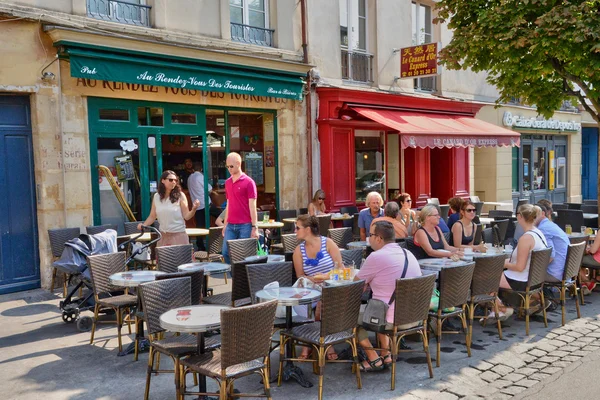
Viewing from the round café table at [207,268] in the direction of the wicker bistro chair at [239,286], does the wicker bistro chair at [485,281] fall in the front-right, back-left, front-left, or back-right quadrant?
front-left

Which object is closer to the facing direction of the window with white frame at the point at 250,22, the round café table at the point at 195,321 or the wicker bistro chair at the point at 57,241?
the round café table

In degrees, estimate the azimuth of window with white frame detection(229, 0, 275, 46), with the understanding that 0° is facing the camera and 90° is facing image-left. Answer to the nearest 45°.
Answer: approximately 315°

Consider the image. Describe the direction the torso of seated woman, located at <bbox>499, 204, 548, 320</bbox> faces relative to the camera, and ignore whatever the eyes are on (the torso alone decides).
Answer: to the viewer's left

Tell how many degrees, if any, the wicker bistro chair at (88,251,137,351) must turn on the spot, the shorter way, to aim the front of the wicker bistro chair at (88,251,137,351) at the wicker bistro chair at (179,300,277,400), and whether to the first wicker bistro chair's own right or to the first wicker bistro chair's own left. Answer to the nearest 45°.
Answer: approximately 45° to the first wicker bistro chair's own right

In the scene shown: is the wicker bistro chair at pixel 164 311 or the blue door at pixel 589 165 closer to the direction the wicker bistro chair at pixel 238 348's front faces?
the wicker bistro chair

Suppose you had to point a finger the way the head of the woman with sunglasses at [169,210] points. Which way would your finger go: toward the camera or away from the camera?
toward the camera

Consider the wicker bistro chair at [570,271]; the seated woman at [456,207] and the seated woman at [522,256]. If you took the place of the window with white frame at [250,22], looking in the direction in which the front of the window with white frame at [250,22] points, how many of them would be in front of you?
3

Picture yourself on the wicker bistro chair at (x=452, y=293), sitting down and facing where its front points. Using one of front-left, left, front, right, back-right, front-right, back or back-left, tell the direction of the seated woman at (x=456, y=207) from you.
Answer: front-right

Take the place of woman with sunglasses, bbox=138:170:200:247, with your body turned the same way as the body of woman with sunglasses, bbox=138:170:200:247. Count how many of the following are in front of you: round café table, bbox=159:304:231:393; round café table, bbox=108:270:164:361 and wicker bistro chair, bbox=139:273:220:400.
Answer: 3

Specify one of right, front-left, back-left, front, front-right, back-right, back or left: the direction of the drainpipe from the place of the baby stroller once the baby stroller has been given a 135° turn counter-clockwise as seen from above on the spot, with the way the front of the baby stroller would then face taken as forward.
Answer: front-left

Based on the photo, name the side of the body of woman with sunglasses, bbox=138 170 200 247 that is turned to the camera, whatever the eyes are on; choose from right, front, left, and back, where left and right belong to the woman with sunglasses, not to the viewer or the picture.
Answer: front

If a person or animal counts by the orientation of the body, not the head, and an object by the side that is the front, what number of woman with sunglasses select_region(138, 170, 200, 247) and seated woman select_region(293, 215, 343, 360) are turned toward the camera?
2

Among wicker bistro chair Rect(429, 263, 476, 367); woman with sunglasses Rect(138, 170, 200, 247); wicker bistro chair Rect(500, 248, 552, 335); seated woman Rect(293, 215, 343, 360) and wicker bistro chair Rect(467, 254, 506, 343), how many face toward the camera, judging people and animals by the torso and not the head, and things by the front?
2

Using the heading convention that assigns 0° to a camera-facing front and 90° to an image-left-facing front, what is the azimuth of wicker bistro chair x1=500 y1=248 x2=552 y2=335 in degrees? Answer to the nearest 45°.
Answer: approximately 135°

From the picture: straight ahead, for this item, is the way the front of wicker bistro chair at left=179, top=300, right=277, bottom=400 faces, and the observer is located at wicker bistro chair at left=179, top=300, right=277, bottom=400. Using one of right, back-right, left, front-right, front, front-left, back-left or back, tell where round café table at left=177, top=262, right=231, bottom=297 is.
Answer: front-right

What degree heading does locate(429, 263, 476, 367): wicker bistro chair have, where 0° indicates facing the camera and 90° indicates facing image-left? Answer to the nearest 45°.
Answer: approximately 135°

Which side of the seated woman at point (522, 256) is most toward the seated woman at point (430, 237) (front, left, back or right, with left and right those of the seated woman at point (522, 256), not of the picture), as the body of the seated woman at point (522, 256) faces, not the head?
front

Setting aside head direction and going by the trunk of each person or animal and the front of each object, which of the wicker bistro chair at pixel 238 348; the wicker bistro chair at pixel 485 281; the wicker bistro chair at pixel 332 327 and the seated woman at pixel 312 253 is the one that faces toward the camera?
the seated woman

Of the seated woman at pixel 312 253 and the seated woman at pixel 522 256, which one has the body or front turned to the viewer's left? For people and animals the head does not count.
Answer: the seated woman at pixel 522 256

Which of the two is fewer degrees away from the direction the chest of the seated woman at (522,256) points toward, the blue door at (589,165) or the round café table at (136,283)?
the round café table
